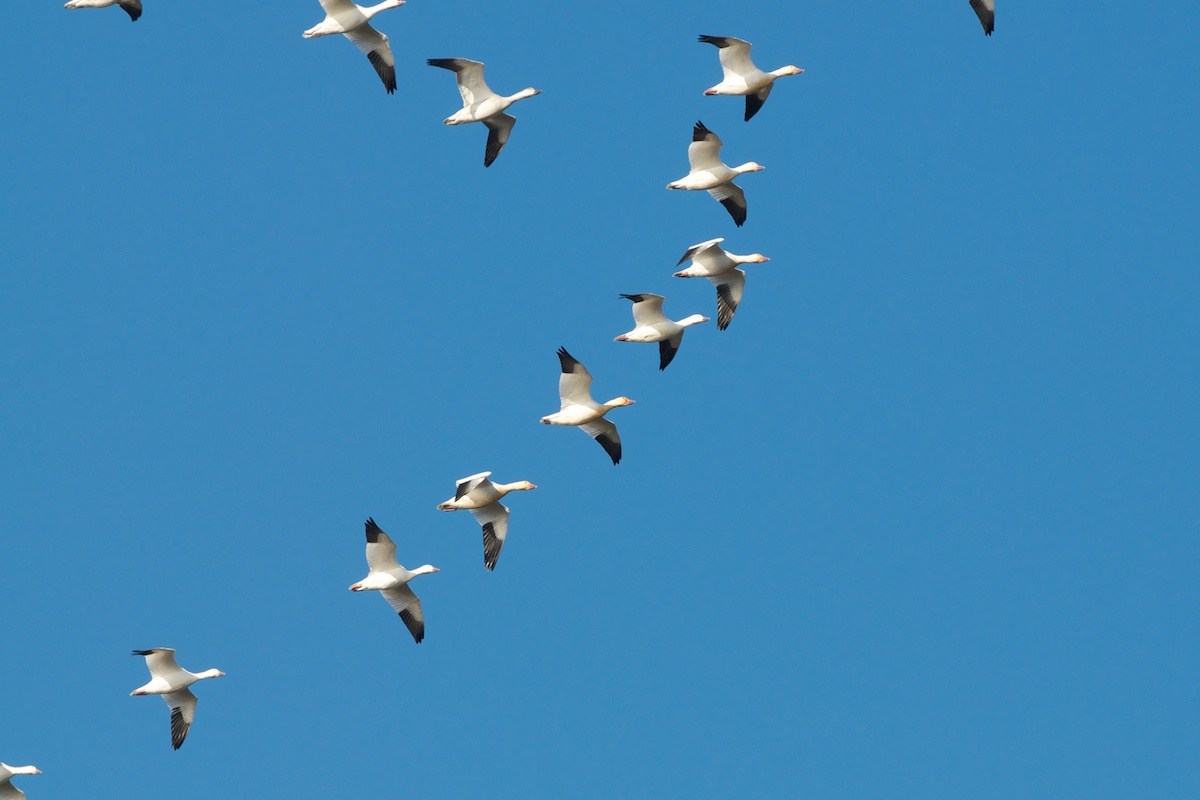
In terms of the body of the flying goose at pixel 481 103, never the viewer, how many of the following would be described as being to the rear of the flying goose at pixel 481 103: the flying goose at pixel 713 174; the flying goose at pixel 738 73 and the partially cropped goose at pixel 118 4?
1

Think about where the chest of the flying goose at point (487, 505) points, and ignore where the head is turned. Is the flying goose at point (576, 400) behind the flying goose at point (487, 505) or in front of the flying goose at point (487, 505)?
in front

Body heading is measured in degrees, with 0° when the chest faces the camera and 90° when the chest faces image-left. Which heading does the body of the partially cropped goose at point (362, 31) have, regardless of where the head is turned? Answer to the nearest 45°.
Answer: approximately 270°

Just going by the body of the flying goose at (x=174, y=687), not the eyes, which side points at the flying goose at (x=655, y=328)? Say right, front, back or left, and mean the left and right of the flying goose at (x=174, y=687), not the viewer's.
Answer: front

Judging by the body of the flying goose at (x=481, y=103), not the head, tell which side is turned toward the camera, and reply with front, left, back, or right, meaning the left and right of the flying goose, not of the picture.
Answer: right

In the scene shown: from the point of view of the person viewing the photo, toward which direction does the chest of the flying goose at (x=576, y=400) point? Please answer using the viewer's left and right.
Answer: facing to the right of the viewer

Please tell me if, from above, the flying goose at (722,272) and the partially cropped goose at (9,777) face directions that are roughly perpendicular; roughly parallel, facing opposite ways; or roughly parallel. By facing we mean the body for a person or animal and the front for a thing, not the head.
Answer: roughly parallel

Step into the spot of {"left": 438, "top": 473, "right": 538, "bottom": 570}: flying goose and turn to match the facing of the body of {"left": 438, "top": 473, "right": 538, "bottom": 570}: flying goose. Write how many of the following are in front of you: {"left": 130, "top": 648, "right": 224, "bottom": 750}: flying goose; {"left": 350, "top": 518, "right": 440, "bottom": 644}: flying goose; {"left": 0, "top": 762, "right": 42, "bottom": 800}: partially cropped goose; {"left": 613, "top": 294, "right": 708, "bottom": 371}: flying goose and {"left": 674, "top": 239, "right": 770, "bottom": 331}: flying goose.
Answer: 2

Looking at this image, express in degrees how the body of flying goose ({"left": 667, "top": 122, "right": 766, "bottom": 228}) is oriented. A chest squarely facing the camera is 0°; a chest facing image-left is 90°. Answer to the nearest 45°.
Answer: approximately 270°

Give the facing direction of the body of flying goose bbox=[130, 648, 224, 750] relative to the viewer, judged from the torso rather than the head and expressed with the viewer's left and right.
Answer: facing to the right of the viewer

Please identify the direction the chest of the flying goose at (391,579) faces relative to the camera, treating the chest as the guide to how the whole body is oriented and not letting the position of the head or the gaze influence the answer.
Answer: to the viewer's right

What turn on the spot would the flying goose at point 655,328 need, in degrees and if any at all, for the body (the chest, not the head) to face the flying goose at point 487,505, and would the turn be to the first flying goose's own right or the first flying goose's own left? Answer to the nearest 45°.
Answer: approximately 180°

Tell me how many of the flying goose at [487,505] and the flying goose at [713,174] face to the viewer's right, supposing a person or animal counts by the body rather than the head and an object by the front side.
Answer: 2

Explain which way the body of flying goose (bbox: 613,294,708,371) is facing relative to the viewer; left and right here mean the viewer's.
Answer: facing to the right of the viewer

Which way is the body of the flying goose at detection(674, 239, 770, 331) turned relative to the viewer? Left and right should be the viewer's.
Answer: facing to the right of the viewer

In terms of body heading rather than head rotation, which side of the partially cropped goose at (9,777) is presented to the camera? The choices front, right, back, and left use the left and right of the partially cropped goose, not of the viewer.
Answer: right
